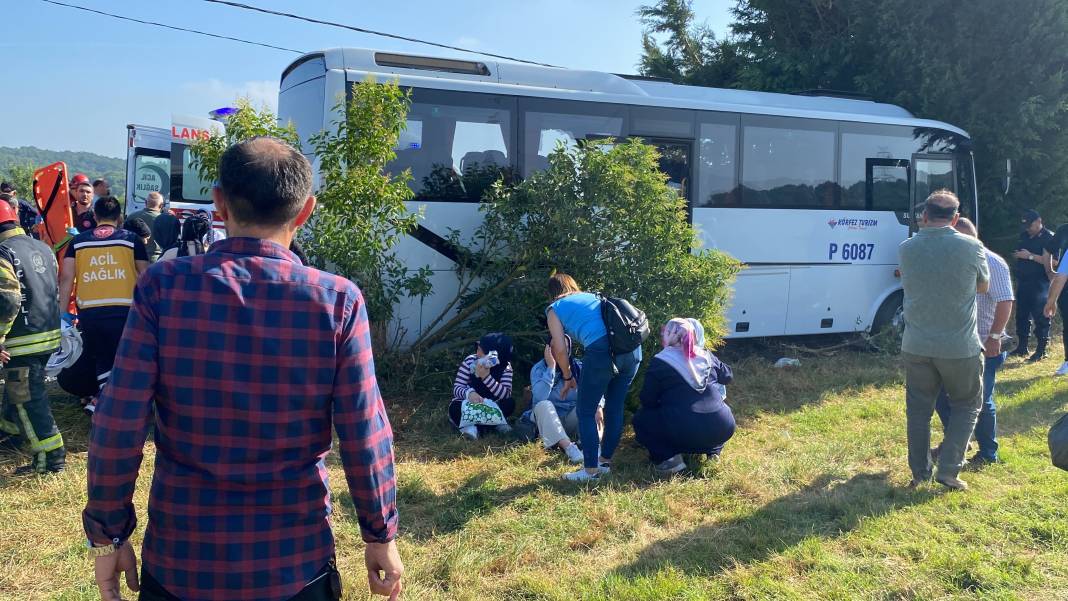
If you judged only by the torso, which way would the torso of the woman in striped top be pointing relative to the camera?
toward the camera

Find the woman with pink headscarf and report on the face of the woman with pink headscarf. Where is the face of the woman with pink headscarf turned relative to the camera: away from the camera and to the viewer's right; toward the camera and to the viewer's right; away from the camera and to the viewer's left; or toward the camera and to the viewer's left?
away from the camera and to the viewer's left

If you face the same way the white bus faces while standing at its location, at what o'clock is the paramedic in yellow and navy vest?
The paramedic in yellow and navy vest is roughly at 6 o'clock from the white bus.

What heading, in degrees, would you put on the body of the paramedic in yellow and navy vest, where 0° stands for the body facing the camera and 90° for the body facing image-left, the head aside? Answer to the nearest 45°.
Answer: approximately 180°

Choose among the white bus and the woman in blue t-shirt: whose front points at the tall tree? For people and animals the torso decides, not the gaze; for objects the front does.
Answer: the white bus

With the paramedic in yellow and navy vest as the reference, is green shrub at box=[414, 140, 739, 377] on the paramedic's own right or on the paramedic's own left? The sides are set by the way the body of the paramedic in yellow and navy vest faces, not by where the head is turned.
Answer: on the paramedic's own right

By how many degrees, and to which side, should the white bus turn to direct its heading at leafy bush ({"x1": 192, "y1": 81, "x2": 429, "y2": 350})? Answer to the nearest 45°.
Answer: approximately 180°

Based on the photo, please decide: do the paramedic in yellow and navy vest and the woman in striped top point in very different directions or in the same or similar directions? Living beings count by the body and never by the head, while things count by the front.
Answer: very different directions

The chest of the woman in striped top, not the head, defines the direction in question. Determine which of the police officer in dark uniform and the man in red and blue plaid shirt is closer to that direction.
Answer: the man in red and blue plaid shirt

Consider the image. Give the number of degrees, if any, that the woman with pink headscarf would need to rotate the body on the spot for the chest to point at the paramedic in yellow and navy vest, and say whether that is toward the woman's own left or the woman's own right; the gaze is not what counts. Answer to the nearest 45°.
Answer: approximately 45° to the woman's own left

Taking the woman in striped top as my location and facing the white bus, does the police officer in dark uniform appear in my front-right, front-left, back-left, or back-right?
front-right

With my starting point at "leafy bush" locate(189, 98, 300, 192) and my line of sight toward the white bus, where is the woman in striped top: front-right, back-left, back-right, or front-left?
front-right
